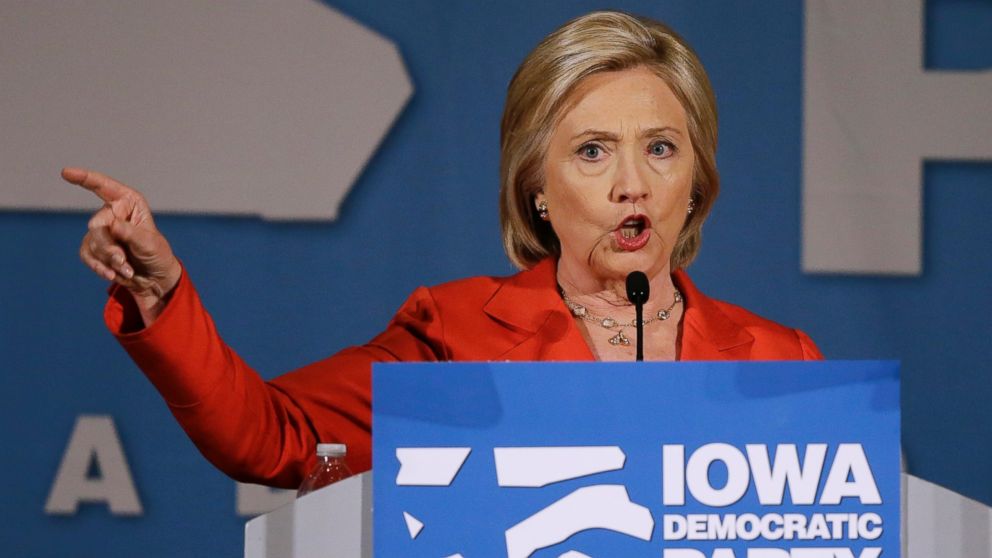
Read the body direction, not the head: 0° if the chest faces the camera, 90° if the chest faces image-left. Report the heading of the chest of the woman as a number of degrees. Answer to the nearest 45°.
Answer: approximately 0°

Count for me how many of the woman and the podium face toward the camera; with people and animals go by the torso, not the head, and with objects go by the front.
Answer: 2

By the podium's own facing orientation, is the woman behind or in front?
behind
